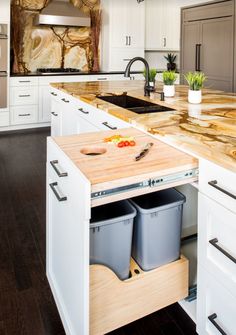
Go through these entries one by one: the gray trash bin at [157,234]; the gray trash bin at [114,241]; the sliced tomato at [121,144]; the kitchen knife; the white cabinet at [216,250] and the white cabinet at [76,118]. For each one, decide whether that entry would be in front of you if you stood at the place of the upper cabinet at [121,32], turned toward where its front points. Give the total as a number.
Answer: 6

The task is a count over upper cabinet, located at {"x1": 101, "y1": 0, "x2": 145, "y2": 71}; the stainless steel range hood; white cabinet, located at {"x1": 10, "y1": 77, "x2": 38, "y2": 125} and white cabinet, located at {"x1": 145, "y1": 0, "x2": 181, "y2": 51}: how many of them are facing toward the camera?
4

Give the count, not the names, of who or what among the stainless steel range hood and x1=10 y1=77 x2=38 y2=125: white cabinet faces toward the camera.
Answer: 2

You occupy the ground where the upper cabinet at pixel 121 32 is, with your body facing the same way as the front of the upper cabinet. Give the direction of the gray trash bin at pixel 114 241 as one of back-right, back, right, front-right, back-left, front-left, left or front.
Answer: front

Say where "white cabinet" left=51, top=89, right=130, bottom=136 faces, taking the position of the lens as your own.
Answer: facing the viewer and to the left of the viewer

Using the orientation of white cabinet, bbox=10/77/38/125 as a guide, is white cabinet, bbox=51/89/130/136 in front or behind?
in front

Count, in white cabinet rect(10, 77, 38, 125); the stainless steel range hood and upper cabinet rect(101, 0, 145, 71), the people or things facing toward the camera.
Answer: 3

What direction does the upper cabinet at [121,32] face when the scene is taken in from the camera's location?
facing the viewer

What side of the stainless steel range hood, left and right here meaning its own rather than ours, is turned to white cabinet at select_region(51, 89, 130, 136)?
front

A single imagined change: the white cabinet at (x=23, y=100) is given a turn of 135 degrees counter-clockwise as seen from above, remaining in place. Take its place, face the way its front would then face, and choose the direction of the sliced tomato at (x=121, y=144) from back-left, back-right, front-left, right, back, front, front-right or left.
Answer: back-right

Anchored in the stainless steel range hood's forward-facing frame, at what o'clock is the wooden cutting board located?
The wooden cutting board is roughly at 12 o'clock from the stainless steel range hood.

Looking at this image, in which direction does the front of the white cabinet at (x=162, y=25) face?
toward the camera

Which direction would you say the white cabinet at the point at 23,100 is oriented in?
toward the camera

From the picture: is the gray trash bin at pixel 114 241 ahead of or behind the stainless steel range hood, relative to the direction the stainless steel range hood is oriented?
ahead

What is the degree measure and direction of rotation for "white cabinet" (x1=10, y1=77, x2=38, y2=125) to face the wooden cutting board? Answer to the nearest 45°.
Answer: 0° — it already faces it

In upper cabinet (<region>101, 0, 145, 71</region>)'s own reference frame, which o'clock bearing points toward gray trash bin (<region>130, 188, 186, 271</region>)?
The gray trash bin is roughly at 12 o'clock from the upper cabinet.

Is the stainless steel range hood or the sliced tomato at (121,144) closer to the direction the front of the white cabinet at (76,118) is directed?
the sliced tomato
